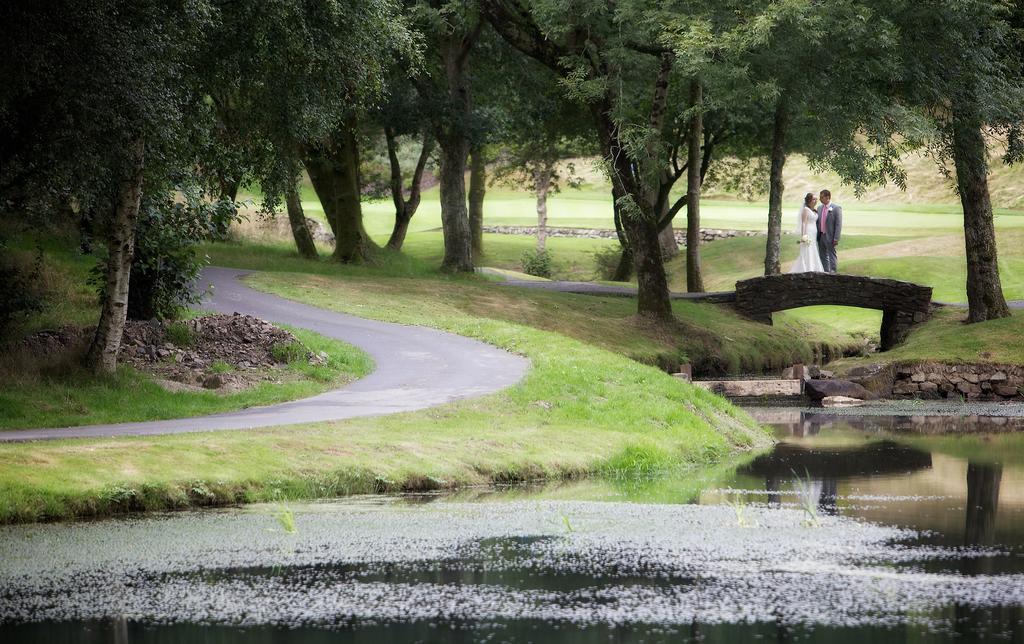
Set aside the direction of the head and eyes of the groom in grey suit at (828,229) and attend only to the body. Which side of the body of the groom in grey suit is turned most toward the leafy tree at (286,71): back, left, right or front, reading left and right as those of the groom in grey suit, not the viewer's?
front

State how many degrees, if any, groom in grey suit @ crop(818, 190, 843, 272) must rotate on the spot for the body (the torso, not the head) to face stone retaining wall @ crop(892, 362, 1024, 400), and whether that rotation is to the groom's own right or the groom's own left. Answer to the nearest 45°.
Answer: approximately 90° to the groom's own left

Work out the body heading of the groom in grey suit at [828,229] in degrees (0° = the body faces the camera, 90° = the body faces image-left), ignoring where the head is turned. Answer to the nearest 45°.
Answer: approximately 45°

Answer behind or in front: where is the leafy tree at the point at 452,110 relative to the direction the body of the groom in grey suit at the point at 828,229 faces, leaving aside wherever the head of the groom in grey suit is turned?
in front

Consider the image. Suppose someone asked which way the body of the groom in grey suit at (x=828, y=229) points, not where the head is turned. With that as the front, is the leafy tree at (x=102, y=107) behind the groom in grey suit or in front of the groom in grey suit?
in front
